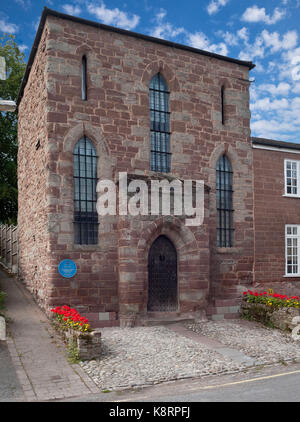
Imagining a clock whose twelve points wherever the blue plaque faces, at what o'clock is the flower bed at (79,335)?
The flower bed is roughly at 12 o'clock from the blue plaque.

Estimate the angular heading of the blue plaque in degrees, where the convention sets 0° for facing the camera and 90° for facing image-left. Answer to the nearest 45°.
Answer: approximately 0°

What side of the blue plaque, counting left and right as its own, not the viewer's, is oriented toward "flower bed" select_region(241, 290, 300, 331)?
left

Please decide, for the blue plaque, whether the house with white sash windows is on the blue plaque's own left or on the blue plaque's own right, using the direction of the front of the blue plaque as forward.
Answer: on the blue plaque's own left
